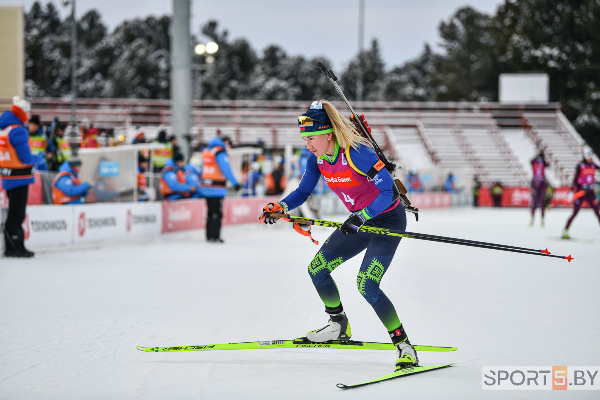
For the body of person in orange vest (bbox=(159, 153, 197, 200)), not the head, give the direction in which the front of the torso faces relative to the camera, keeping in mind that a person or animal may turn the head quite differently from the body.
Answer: to the viewer's right

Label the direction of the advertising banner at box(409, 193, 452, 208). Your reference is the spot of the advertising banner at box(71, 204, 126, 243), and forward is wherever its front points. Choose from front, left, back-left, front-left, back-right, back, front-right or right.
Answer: left

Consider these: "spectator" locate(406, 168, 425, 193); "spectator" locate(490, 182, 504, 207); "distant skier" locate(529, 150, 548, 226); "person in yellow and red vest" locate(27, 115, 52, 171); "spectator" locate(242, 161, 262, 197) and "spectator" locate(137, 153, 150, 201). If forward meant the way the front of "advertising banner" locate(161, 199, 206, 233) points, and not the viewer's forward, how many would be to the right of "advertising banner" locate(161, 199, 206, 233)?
2

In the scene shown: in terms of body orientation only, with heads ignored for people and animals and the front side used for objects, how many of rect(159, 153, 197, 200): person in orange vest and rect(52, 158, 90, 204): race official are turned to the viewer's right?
2

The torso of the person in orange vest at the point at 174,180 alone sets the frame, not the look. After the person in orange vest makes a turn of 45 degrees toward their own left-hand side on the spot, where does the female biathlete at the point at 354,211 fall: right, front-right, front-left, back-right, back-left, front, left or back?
back-right

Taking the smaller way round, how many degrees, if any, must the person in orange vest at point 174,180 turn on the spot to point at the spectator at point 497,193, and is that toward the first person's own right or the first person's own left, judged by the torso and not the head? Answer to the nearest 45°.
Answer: approximately 45° to the first person's own left

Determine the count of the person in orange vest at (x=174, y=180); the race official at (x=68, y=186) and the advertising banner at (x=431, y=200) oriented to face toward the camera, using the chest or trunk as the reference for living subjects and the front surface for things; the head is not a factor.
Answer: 1

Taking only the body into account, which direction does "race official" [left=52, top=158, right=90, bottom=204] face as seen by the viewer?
to the viewer's right

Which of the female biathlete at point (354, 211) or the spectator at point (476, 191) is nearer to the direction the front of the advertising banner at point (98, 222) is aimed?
the female biathlete

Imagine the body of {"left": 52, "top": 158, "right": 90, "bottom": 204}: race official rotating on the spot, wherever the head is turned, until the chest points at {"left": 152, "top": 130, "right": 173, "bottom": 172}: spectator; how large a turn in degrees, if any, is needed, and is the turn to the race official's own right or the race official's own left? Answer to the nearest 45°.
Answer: approximately 45° to the race official's own left

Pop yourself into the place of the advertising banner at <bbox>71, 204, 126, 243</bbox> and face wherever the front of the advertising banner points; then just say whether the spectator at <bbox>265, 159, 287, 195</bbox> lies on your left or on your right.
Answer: on your left

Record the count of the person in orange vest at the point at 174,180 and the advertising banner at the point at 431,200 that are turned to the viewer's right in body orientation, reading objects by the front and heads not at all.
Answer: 1
